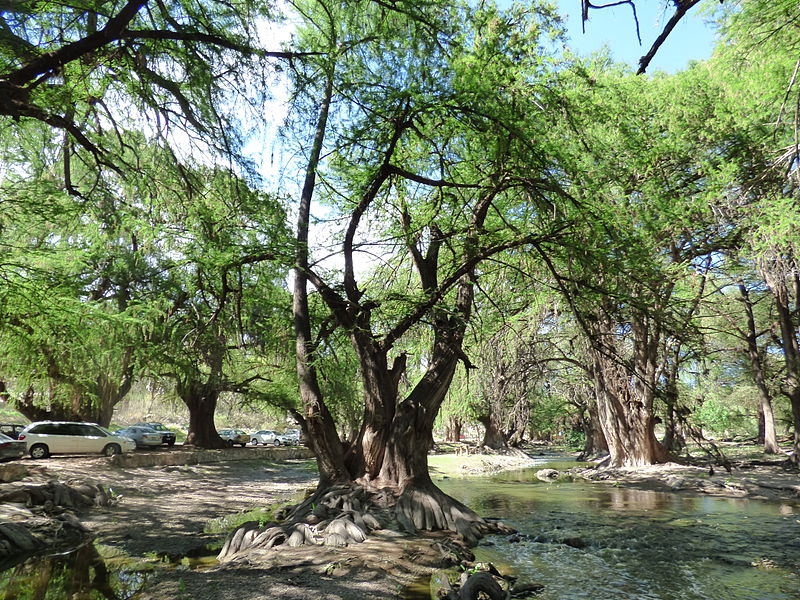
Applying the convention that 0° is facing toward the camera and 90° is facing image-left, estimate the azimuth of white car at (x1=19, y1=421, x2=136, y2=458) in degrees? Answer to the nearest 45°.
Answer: approximately 270°

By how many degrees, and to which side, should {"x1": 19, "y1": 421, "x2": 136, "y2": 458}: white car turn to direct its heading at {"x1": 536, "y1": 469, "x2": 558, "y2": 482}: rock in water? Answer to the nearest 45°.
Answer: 0° — it already faces it

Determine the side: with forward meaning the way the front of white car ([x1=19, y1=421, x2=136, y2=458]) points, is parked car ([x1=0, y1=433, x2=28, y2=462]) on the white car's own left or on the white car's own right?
on the white car's own right

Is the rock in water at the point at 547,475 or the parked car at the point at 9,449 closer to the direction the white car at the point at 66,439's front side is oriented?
the rock in water

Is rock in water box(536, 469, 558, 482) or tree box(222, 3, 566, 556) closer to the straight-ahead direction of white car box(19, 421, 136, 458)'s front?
the rock in water
